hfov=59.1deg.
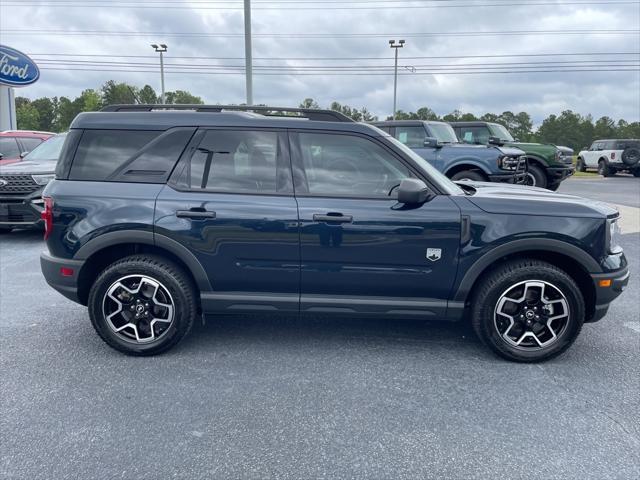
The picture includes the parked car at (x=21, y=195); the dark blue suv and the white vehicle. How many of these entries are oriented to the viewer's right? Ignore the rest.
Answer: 1

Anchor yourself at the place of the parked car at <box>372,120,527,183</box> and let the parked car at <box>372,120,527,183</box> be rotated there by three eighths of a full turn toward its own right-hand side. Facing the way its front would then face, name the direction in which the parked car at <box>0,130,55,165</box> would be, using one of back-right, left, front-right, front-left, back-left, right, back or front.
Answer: front

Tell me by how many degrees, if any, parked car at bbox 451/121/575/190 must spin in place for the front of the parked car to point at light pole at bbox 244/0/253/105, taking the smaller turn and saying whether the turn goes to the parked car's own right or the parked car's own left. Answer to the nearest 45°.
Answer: approximately 135° to the parked car's own right

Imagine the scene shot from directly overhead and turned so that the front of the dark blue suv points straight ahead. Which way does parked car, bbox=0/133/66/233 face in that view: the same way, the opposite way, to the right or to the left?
to the right

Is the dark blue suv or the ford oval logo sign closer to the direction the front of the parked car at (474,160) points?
the dark blue suv

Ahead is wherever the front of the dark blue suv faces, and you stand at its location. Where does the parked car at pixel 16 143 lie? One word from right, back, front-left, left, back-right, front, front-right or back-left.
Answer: back-left

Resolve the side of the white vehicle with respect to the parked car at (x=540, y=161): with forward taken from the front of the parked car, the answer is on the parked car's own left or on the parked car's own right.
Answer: on the parked car's own left

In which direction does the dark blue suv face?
to the viewer's right

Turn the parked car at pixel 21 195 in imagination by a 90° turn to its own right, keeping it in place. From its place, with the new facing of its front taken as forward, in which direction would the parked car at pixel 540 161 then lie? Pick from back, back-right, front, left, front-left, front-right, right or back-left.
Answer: back-right

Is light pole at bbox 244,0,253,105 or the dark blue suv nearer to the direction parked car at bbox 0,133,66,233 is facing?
the dark blue suv

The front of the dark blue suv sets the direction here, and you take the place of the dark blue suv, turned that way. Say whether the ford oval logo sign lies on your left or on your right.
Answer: on your left

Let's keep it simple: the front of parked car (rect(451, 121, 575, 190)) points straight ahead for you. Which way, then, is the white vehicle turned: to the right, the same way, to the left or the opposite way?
the opposite way

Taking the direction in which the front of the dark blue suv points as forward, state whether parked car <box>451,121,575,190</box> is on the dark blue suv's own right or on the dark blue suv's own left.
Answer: on the dark blue suv's own left

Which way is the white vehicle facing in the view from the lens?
facing away from the viewer and to the left of the viewer

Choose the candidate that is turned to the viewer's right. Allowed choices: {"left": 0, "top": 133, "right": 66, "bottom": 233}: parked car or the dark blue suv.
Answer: the dark blue suv

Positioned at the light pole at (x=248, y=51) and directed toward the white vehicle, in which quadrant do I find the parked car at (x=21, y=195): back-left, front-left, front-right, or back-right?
back-right
